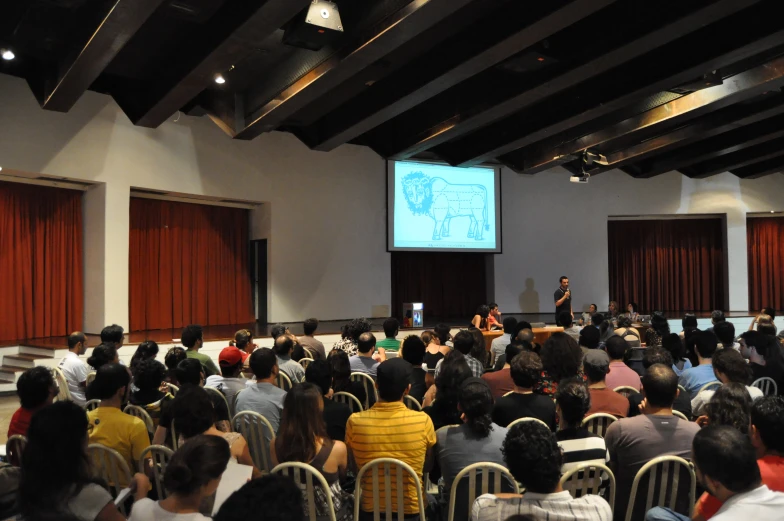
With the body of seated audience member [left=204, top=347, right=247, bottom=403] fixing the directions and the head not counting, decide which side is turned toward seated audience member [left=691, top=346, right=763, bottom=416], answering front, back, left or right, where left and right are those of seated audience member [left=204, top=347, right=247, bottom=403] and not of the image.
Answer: right

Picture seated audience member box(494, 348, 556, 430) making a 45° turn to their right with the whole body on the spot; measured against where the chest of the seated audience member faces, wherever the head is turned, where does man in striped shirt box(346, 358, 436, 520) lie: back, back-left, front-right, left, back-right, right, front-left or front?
back

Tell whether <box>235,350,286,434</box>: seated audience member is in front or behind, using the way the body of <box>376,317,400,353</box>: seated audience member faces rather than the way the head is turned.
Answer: behind

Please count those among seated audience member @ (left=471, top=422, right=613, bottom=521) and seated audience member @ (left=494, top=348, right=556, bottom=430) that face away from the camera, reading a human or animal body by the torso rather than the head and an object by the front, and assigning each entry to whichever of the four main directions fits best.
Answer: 2

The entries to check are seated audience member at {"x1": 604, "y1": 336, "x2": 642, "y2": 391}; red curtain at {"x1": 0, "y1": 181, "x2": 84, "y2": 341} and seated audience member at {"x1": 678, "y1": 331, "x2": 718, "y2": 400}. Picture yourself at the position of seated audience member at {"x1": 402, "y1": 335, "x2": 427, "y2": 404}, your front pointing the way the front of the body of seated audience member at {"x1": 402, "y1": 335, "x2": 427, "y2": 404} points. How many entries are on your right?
2

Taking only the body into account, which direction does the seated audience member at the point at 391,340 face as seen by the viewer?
away from the camera

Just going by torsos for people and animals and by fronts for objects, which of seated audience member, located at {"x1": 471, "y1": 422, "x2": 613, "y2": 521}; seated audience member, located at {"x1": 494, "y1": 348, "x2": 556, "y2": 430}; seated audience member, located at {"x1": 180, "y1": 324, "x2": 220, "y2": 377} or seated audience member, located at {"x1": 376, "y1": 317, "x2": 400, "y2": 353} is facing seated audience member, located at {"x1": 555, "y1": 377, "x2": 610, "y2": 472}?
seated audience member, located at {"x1": 471, "y1": 422, "x2": 613, "y2": 521}

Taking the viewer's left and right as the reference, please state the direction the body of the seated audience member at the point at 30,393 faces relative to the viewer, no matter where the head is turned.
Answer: facing away from the viewer and to the right of the viewer

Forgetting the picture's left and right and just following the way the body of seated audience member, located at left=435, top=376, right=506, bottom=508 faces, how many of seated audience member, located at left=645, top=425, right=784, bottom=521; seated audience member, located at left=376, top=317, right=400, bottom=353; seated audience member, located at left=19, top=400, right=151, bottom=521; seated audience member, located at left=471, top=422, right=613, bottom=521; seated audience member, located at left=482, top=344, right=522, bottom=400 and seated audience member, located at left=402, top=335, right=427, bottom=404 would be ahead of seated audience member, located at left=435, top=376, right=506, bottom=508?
3

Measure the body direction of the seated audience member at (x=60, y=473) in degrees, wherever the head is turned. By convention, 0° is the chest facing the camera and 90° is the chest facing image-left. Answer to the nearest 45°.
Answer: approximately 225°

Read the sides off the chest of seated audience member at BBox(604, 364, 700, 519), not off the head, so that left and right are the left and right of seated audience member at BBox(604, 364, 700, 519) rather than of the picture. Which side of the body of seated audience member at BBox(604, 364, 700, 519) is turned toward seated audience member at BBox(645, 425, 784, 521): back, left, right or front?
back

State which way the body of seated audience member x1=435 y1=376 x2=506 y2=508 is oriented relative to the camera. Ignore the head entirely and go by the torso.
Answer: away from the camera

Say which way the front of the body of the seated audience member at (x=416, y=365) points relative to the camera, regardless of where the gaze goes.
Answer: away from the camera
